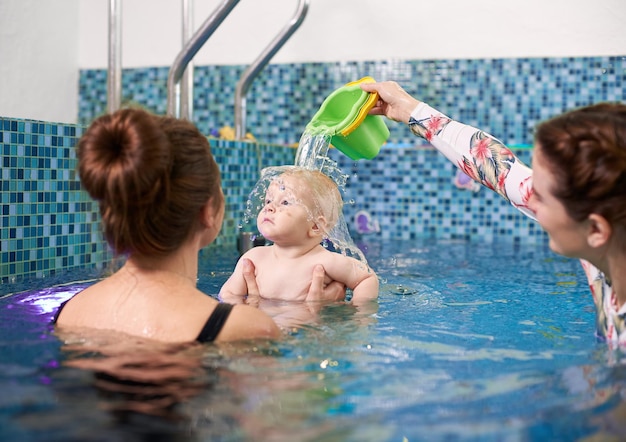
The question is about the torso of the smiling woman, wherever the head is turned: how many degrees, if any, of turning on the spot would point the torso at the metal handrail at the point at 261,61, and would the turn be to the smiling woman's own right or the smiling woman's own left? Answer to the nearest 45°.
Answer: approximately 45° to the smiling woman's own right

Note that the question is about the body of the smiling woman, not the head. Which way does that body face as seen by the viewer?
to the viewer's left

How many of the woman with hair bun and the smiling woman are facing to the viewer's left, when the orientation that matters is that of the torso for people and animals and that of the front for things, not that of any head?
1

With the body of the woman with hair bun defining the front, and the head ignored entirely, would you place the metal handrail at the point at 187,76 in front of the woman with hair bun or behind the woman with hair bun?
in front

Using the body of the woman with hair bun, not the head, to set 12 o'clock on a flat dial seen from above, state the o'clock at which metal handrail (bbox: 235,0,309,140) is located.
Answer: The metal handrail is roughly at 11 o'clock from the woman with hair bun.

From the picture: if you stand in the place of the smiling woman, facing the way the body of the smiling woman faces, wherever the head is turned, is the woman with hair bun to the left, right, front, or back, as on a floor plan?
front

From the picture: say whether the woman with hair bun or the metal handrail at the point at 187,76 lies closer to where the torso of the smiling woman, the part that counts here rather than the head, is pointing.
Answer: the woman with hair bun

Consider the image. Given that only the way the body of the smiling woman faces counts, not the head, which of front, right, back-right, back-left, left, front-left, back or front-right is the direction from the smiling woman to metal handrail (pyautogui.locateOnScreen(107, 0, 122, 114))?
front-right

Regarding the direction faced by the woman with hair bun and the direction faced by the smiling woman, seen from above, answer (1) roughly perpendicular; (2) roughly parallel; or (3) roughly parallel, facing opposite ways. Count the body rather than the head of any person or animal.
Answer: roughly perpendicular

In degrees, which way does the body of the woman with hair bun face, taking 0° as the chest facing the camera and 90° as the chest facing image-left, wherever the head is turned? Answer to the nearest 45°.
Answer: approximately 225°

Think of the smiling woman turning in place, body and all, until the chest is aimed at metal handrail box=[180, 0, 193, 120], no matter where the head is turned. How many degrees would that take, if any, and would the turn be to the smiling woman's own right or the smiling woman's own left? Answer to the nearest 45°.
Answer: approximately 45° to the smiling woman's own right

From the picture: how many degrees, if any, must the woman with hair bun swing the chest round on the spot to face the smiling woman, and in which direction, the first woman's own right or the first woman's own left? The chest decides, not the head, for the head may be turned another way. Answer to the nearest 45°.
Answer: approximately 45° to the first woman's own right

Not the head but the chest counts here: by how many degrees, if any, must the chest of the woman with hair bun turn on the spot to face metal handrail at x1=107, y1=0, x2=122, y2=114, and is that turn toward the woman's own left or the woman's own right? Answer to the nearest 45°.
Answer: approximately 45° to the woman's own left

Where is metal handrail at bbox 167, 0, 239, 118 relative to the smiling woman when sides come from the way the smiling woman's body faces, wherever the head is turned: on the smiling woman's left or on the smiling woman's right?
on the smiling woman's right
